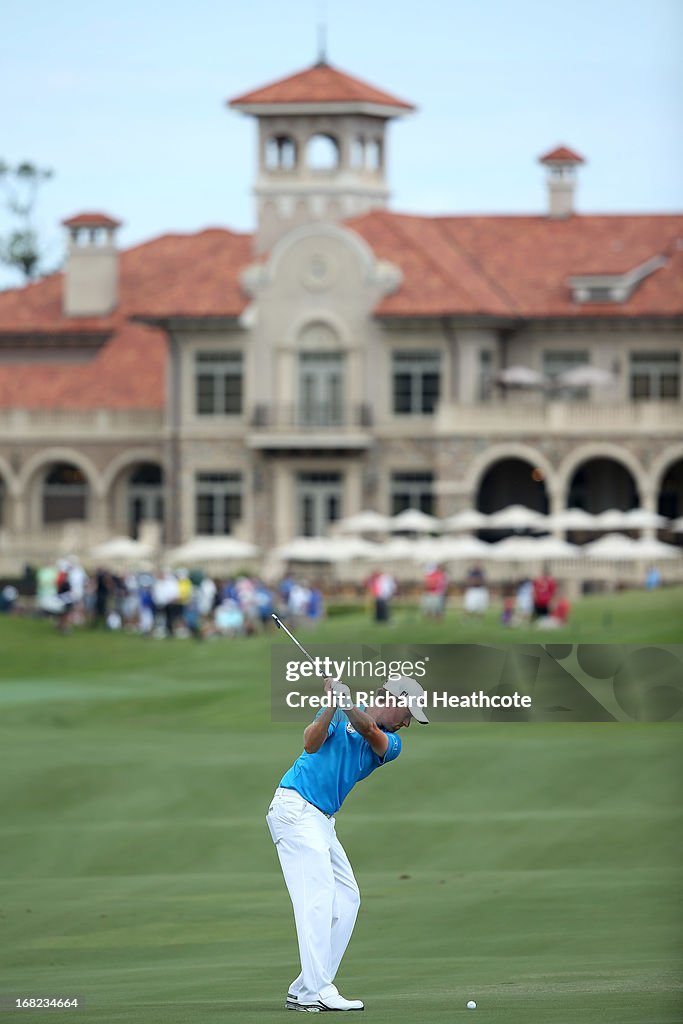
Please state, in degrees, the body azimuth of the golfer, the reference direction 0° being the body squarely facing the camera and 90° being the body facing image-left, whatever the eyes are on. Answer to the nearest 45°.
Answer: approximately 270°

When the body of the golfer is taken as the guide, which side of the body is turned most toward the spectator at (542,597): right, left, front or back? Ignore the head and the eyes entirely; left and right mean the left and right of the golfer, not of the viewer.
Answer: left
